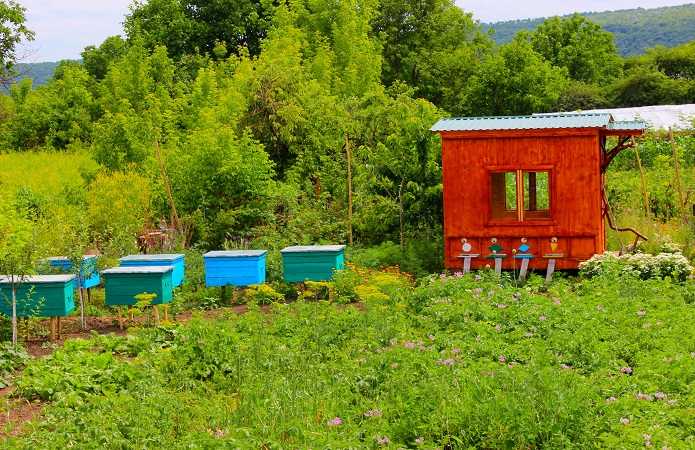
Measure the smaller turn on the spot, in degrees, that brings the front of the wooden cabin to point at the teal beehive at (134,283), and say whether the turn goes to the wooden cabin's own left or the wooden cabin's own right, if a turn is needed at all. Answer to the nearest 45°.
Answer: approximately 45° to the wooden cabin's own right

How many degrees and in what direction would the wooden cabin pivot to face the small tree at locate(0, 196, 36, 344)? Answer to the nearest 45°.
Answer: approximately 45° to its right

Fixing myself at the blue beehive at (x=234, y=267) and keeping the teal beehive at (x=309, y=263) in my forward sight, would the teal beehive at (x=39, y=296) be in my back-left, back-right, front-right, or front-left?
back-right
